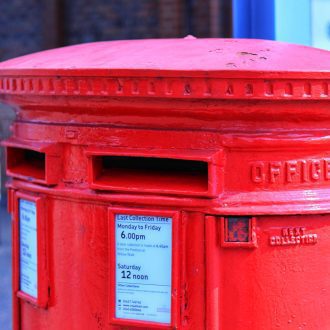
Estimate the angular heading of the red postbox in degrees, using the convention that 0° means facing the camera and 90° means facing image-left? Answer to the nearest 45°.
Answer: approximately 45°
